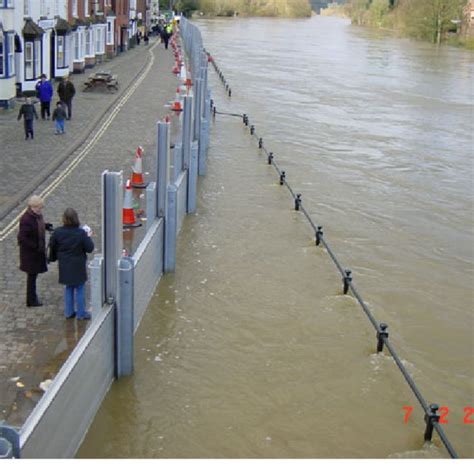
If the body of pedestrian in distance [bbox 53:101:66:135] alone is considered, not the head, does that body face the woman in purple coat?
yes

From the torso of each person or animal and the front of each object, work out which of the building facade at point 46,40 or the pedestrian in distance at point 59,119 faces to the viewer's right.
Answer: the building facade

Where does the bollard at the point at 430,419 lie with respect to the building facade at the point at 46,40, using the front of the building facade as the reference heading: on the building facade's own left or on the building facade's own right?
on the building facade's own right

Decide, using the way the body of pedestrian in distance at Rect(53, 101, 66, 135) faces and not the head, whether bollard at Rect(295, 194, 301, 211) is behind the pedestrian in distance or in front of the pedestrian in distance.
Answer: in front

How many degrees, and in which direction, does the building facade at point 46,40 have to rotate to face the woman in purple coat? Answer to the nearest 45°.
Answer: approximately 90° to its right

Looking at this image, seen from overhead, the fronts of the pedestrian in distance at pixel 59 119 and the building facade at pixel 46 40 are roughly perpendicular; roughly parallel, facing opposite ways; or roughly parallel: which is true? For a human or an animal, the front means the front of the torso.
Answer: roughly perpendicular

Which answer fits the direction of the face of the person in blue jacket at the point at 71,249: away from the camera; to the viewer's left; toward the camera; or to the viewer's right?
away from the camera

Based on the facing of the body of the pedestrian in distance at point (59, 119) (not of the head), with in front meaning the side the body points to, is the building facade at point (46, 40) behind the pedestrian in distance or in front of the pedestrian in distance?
behind

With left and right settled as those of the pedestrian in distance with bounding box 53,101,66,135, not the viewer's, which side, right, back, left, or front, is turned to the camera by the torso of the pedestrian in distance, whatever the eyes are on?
front

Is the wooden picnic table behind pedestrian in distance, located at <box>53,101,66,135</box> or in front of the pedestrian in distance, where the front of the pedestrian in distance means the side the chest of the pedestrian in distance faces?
behind

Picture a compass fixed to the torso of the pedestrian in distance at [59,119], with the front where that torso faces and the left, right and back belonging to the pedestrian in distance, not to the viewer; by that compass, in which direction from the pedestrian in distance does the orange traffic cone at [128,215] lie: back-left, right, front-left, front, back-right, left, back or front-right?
front

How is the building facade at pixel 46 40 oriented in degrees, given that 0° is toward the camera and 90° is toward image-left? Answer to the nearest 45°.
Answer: approximately 270°
